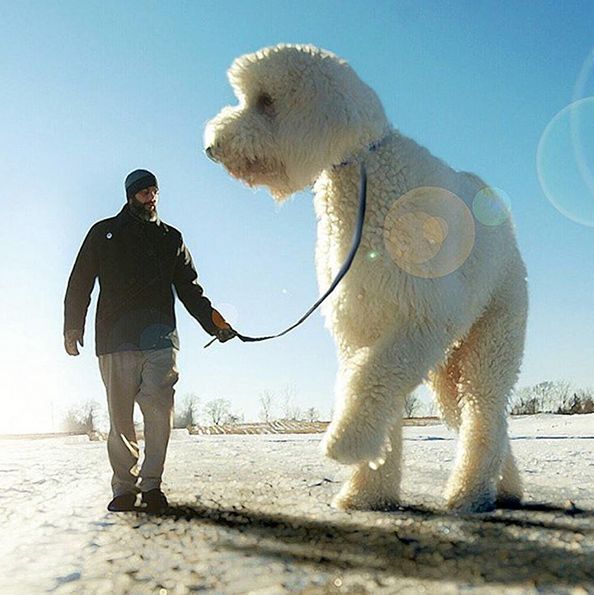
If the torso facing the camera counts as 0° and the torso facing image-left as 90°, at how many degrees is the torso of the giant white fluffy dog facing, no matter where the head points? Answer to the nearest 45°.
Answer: approximately 45°

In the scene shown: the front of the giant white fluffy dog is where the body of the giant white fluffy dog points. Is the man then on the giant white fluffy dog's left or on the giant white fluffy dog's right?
on the giant white fluffy dog's right
